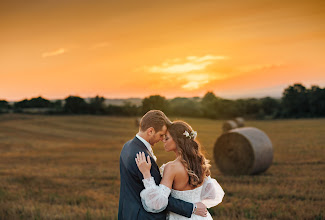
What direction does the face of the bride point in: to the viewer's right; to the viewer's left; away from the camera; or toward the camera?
to the viewer's left

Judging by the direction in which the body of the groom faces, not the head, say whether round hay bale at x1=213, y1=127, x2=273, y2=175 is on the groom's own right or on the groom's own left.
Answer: on the groom's own left

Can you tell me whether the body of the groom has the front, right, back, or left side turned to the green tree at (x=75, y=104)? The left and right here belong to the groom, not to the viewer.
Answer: left

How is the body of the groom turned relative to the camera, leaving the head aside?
to the viewer's right

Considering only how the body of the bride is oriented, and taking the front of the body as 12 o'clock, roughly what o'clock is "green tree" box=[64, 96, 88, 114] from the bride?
The green tree is roughly at 1 o'clock from the bride.

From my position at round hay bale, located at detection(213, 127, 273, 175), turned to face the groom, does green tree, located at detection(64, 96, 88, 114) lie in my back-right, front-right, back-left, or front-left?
back-right

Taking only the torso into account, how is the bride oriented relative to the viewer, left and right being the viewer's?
facing away from the viewer and to the left of the viewer

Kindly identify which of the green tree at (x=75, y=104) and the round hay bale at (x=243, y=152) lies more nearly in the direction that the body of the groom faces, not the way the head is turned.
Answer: the round hay bale

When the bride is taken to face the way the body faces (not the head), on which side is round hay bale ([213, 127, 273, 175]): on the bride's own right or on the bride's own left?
on the bride's own right

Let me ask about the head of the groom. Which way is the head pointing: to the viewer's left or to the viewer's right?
to the viewer's right
